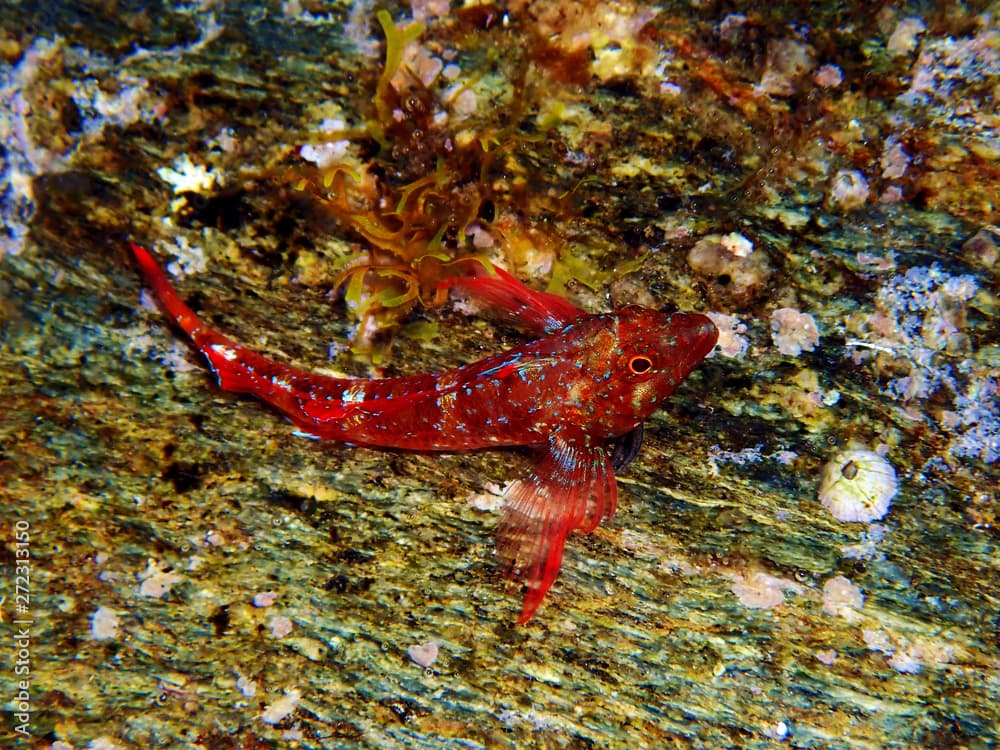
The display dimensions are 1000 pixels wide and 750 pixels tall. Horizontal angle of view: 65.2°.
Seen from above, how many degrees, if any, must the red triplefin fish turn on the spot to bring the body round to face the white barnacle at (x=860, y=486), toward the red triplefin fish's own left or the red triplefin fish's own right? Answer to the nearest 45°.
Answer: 0° — it already faces it

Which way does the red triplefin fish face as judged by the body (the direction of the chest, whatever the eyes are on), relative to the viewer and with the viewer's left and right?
facing to the right of the viewer
